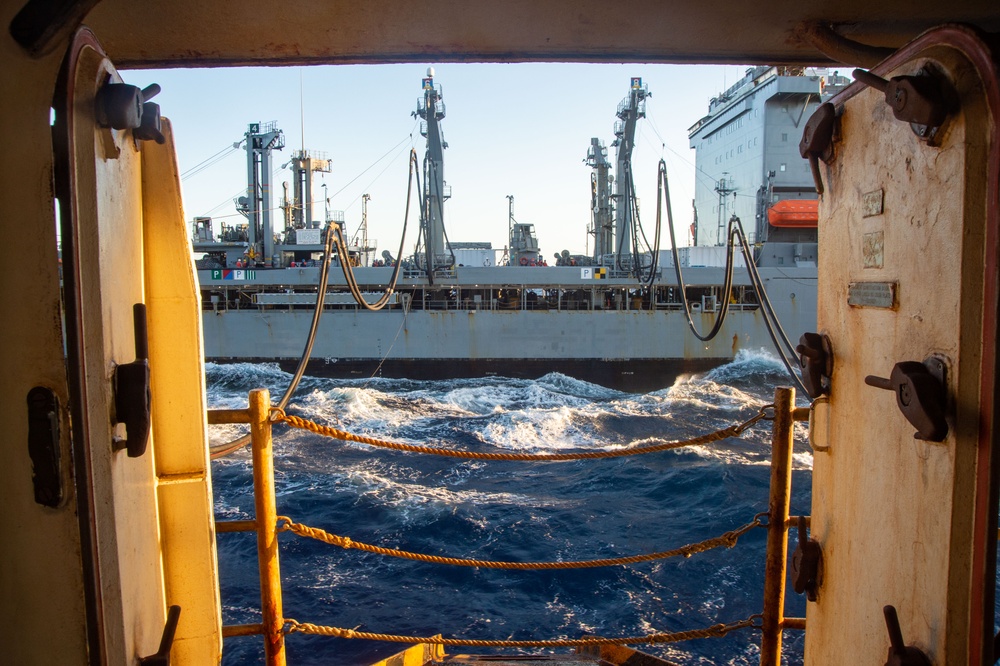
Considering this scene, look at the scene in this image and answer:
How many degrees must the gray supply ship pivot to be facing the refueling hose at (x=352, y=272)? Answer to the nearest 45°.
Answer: approximately 90° to its left

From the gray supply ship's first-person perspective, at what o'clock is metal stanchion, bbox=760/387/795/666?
The metal stanchion is roughly at 9 o'clock from the gray supply ship.

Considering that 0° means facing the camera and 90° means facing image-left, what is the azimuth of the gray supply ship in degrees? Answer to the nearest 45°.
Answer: approximately 90°

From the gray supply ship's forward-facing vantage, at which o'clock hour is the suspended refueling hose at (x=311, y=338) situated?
The suspended refueling hose is roughly at 9 o'clock from the gray supply ship.

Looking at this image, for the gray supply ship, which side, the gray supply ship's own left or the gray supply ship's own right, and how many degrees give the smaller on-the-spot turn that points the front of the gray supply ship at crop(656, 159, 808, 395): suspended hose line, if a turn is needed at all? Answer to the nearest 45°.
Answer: approximately 90° to the gray supply ship's own left

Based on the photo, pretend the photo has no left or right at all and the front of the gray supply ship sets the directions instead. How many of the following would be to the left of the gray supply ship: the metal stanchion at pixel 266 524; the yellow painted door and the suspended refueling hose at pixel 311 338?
3

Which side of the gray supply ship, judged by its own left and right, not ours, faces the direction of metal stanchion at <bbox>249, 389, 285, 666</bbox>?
left

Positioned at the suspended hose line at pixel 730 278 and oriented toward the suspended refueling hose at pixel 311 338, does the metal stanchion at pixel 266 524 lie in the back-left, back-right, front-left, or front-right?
front-left

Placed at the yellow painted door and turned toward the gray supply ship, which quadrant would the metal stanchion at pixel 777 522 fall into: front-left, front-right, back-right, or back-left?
front-right

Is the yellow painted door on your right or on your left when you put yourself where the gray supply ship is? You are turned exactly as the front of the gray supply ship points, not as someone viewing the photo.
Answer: on your left

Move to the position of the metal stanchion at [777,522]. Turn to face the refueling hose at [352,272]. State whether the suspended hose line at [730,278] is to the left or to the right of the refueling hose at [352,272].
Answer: right
